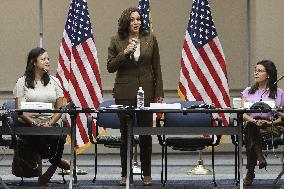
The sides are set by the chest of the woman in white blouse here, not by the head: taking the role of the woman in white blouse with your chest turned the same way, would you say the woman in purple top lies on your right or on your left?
on your left

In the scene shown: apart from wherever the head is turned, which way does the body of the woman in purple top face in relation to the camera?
toward the camera

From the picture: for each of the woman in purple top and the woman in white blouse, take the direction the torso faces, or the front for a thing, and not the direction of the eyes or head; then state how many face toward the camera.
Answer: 2

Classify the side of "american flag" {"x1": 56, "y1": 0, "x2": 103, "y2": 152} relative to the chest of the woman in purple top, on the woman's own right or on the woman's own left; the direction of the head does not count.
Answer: on the woman's own right

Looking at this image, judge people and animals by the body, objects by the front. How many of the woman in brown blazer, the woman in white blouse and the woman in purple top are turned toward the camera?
3

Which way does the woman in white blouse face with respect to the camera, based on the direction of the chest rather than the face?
toward the camera

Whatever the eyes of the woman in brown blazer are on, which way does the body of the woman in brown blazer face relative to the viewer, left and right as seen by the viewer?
facing the viewer
